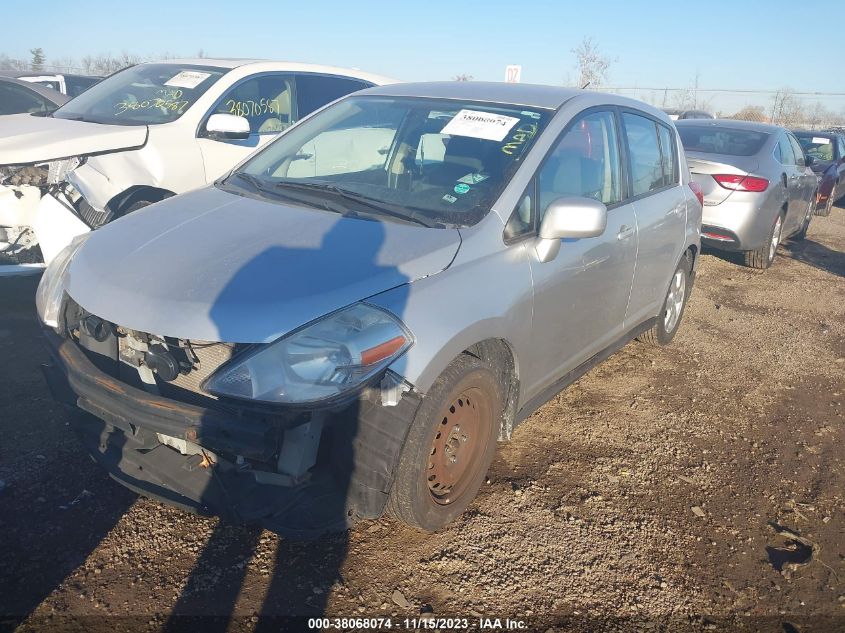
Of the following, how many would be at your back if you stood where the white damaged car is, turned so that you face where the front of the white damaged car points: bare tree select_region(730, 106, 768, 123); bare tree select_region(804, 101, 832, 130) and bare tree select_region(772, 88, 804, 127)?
3

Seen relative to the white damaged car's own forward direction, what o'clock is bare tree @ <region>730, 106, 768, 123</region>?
The bare tree is roughly at 6 o'clock from the white damaged car.

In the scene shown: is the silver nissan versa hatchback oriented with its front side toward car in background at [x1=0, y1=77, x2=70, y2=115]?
no

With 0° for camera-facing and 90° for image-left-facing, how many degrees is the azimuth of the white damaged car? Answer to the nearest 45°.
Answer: approximately 45°

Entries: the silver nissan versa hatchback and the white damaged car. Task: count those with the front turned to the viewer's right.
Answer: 0

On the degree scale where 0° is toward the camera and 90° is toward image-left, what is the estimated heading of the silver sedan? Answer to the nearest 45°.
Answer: approximately 225°

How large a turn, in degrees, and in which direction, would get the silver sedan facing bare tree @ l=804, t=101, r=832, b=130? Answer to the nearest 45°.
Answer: approximately 45° to its left

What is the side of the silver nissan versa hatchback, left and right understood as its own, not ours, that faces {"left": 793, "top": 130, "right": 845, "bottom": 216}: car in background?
back

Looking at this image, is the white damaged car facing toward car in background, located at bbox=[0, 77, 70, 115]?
no

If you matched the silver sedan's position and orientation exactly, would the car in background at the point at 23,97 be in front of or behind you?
behind

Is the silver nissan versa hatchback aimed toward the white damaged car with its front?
no

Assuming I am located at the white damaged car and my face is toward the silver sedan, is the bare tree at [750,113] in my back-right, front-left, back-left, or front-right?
front-left

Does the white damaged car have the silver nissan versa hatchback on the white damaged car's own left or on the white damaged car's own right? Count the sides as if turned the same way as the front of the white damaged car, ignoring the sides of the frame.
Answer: on the white damaged car's own left

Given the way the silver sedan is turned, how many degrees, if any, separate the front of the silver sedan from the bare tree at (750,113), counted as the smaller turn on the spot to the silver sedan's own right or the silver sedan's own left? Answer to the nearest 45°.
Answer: approximately 45° to the silver sedan's own left

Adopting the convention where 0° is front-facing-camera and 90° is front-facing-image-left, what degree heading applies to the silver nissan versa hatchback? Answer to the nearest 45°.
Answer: approximately 45°
